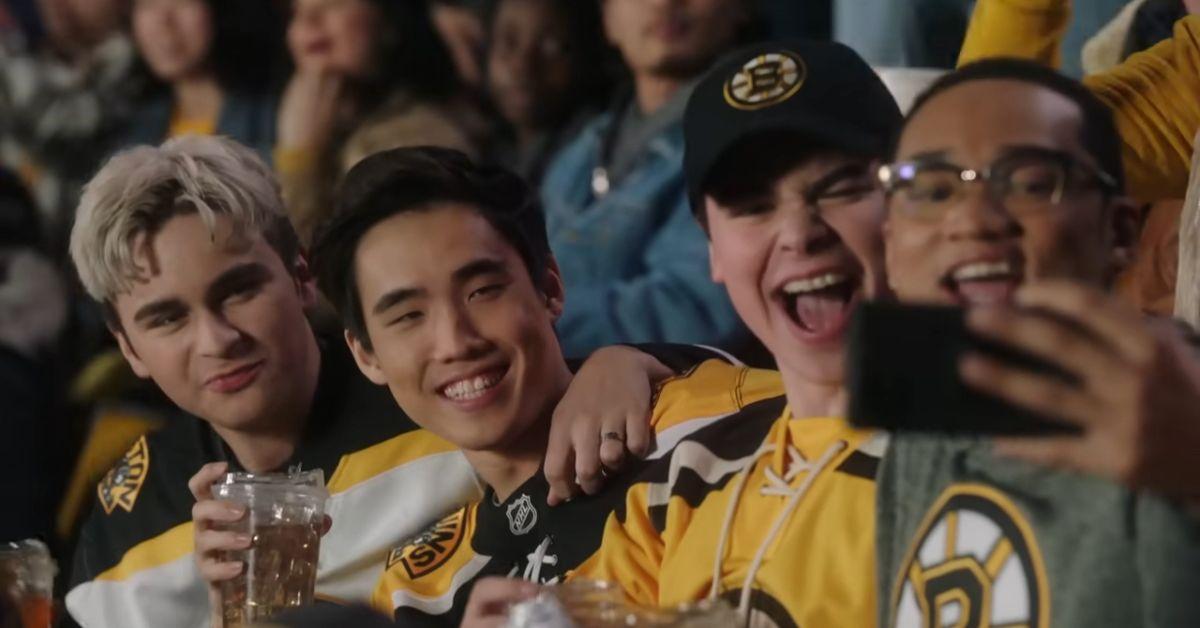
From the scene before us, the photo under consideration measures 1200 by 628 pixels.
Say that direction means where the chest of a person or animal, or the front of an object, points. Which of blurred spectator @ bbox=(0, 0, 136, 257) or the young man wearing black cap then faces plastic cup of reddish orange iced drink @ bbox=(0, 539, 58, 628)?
the blurred spectator

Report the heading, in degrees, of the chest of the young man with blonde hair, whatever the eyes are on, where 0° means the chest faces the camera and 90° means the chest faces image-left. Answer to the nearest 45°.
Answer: approximately 0°

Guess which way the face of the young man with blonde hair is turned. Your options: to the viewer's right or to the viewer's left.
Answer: to the viewer's right

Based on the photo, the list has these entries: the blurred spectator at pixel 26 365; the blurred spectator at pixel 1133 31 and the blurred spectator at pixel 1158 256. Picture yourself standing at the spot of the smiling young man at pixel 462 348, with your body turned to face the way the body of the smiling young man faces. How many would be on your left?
2

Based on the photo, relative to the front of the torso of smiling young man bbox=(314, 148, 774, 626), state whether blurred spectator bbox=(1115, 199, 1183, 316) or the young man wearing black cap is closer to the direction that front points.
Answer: the young man wearing black cap
